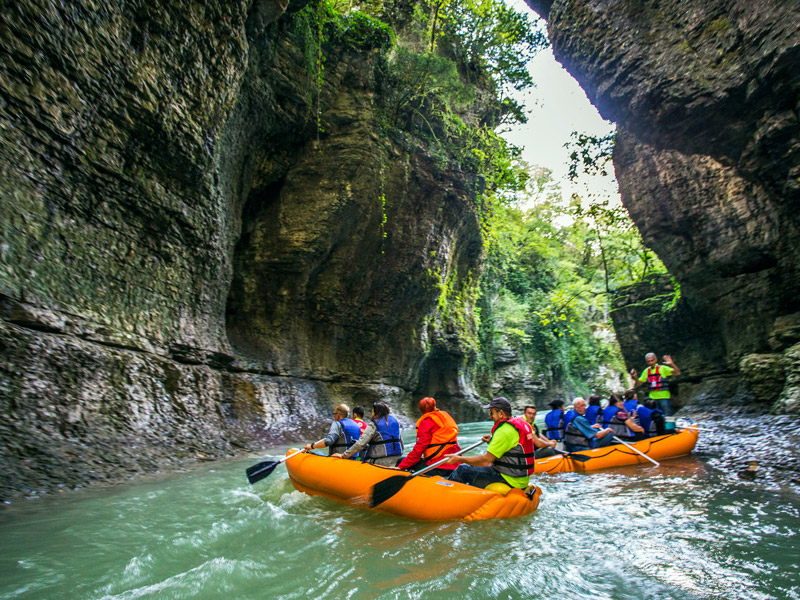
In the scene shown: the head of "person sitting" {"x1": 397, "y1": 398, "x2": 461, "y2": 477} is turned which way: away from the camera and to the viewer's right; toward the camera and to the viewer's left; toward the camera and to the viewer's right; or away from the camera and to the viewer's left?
away from the camera and to the viewer's left

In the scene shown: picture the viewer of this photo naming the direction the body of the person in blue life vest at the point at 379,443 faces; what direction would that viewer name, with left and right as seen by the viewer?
facing away from the viewer and to the left of the viewer

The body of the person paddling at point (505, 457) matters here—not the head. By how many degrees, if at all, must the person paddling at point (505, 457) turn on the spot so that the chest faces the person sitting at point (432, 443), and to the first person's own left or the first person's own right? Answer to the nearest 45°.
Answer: approximately 45° to the first person's own right

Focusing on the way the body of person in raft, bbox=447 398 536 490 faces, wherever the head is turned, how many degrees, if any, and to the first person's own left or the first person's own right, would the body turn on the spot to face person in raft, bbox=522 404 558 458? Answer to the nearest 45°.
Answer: approximately 90° to the first person's own right

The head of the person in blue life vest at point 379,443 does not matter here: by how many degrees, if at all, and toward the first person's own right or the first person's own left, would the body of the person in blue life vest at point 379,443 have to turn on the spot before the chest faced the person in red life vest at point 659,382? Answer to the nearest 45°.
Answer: approximately 90° to the first person's own right
